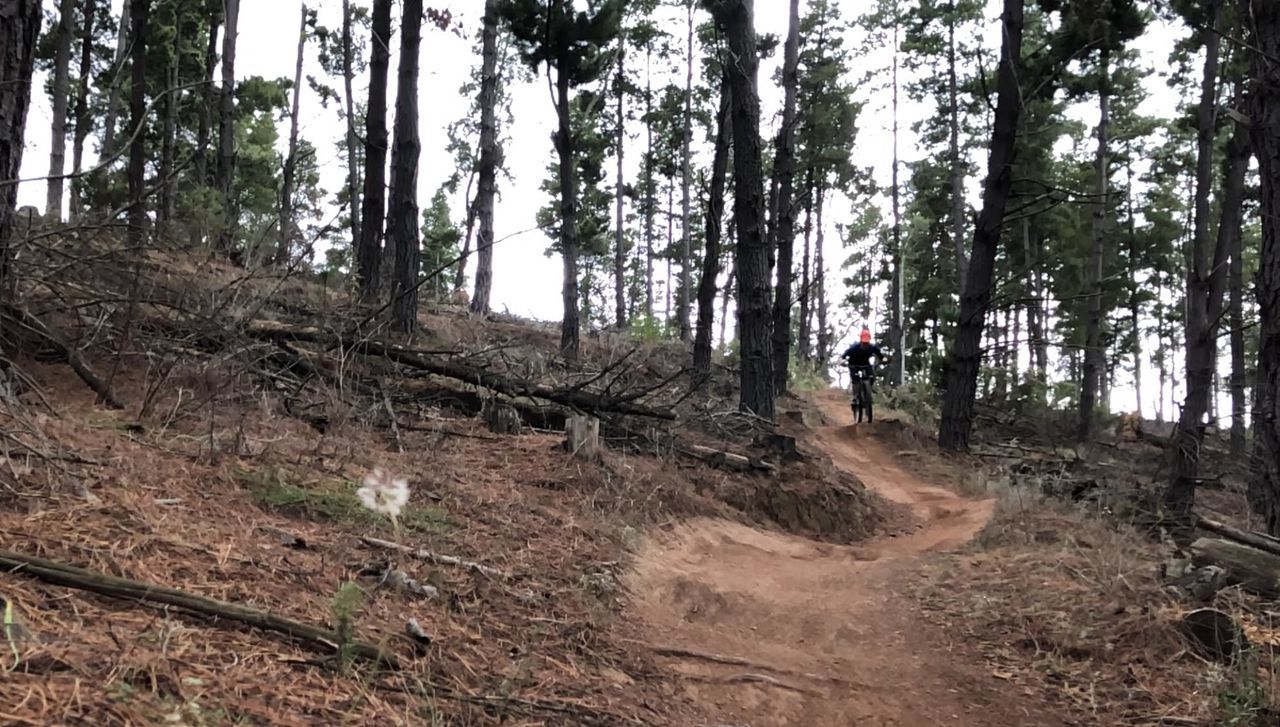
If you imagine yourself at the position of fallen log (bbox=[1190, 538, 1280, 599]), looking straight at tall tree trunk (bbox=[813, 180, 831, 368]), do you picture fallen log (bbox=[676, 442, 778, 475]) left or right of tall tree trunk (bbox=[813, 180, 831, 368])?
left

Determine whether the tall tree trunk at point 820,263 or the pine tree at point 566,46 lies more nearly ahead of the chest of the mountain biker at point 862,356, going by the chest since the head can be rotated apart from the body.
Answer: the pine tree

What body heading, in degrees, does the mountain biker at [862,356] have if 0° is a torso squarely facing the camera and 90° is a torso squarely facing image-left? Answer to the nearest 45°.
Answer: approximately 0°

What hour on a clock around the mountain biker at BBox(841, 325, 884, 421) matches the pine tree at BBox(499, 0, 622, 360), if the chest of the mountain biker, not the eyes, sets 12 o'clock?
The pine tree is roughly at 3 o'clock from the mountain biker.
